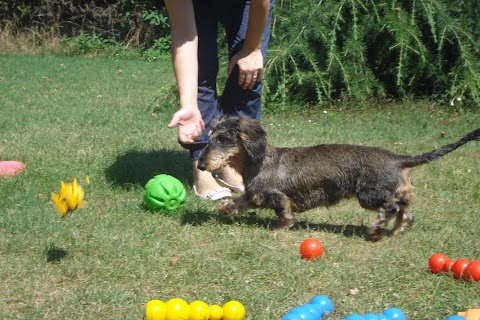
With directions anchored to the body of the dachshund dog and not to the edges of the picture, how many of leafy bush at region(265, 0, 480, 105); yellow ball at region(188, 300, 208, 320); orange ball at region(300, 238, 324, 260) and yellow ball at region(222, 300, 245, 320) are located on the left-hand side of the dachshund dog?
3

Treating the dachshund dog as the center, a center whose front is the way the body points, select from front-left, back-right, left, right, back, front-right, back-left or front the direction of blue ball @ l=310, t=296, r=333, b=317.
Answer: left

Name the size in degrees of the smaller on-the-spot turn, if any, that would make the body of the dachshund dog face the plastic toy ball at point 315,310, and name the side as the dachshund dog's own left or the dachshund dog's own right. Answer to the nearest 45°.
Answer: approximately 90° to the dachshund dog's own left

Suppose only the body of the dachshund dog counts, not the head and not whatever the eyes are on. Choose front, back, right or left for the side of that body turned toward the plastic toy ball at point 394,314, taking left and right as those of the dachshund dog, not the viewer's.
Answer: left

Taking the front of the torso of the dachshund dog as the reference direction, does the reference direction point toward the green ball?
yes

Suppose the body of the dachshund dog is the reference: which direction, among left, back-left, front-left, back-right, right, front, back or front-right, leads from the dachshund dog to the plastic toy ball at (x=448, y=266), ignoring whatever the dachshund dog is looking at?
back-left

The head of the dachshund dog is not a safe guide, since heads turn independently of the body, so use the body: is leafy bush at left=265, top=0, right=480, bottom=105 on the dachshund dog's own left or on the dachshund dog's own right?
on the dachshund dog's own right

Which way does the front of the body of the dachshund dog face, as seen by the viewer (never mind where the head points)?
to the viewer's left

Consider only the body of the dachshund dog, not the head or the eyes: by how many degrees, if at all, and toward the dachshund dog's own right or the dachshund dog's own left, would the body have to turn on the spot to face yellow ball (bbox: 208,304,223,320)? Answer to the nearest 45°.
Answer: approximately 90° to the dachshund dog's own left

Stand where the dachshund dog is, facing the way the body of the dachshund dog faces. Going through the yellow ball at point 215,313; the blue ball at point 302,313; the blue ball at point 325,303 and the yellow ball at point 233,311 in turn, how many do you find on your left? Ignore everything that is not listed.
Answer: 4

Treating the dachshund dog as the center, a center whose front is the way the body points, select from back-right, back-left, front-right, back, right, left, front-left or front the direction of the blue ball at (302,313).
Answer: left

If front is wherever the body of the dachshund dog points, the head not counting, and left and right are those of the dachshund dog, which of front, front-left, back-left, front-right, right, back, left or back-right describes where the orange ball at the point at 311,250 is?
left

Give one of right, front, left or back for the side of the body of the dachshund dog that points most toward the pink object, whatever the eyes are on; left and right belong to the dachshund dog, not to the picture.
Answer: front

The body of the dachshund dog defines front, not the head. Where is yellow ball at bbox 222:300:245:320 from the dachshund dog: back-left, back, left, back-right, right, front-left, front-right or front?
left
